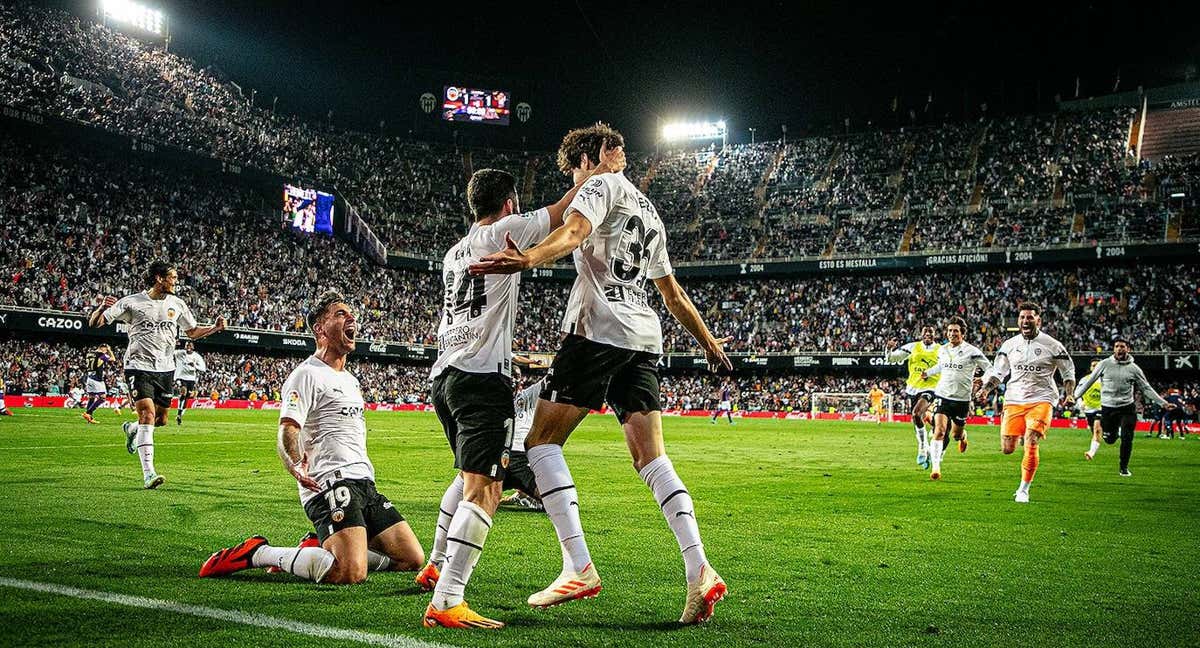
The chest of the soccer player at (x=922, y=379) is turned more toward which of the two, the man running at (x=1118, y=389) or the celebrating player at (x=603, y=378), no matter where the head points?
the celebrating player

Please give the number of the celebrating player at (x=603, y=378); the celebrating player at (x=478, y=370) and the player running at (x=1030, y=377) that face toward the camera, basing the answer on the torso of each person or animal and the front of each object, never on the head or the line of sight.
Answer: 1

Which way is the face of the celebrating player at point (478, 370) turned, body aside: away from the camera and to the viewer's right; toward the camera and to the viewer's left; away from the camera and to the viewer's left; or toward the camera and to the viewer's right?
away from the camera and to the viewer's right

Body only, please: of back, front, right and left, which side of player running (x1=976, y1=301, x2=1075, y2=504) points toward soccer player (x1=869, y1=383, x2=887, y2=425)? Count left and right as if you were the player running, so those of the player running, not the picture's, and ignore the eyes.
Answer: back

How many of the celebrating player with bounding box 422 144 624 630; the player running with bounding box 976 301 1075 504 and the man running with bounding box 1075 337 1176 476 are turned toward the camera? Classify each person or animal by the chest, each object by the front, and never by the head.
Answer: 2

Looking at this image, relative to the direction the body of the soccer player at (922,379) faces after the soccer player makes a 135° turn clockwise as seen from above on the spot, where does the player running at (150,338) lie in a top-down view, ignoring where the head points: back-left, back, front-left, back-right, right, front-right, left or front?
left

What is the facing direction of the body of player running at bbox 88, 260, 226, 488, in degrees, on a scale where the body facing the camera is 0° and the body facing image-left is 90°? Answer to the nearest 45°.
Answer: approximately 315°

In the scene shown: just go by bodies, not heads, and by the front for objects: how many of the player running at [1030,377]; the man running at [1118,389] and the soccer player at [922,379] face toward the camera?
3

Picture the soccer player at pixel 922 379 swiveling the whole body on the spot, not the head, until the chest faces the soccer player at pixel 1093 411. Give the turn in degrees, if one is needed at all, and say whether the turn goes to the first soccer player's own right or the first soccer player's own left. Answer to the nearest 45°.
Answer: approximately 135° to the first soccer player's own left

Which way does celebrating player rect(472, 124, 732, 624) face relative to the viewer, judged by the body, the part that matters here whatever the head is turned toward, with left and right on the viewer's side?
facing away from the viewer and to the left of the viewer
